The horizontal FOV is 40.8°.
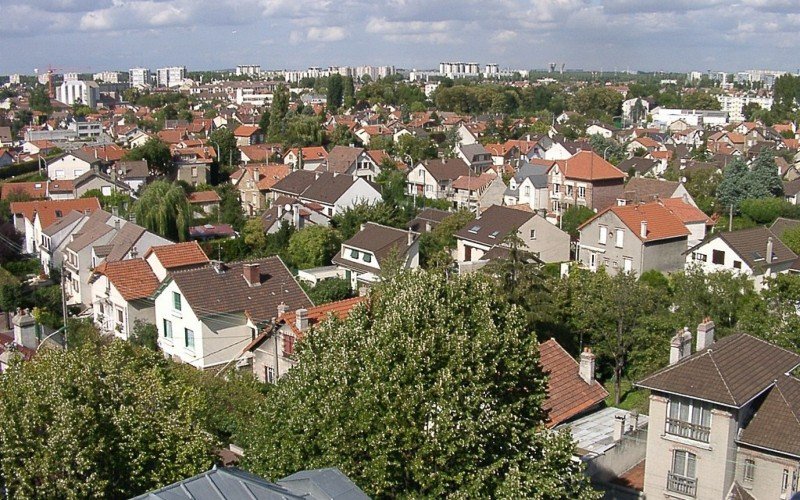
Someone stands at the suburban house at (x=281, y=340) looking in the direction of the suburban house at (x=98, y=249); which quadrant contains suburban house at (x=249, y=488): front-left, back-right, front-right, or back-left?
back-left

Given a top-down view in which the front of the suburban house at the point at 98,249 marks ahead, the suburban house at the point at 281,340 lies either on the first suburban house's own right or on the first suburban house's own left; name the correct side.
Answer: on the first suburban house's own left

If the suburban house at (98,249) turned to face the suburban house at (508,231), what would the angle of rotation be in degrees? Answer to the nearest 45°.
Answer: approximately 135° to its left

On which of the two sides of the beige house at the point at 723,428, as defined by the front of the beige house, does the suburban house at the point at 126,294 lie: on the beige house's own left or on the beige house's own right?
on the beige house's own right
